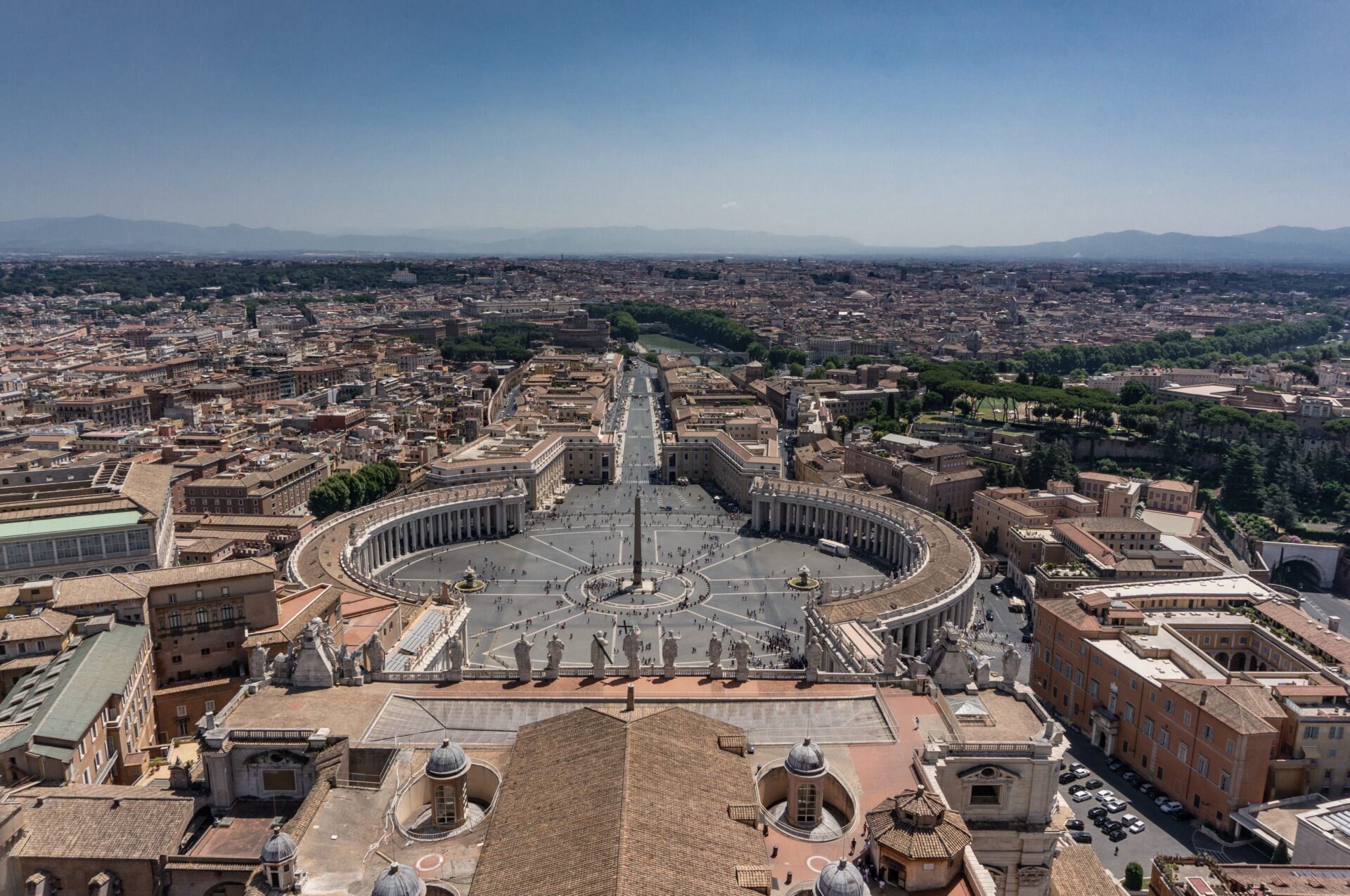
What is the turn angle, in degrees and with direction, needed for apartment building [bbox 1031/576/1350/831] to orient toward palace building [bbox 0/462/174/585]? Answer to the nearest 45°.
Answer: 0° — it already faces it

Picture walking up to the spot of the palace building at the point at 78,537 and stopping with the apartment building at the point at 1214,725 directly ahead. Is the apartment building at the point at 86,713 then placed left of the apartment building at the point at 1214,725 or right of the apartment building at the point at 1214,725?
right

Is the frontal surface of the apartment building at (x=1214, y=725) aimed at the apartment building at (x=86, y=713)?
yes

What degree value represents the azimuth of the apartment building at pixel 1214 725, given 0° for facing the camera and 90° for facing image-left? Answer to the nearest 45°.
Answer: approximately 45°
